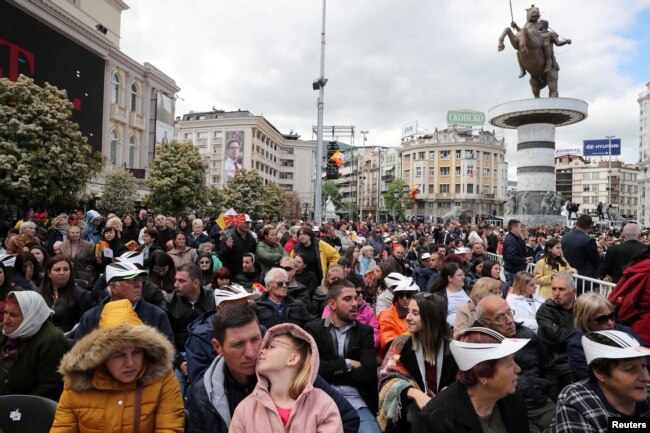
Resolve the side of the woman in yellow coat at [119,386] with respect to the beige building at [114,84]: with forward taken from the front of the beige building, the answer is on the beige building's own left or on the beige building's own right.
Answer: on the beige building's own right

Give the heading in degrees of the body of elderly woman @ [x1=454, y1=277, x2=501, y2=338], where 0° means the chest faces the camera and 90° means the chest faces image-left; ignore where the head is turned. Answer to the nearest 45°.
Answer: approximately 315°

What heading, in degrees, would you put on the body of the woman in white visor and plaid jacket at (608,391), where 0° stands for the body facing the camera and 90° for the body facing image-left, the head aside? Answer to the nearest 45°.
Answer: approximately 315°

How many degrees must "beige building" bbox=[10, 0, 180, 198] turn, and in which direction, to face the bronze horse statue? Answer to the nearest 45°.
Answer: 0° — it already faces it

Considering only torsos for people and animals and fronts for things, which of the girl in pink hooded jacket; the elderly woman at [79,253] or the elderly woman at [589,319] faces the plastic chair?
the elderly woman at [79,253]

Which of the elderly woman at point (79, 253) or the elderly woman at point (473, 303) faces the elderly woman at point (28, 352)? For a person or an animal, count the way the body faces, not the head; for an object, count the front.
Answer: the elderly woman at point (79, 253)

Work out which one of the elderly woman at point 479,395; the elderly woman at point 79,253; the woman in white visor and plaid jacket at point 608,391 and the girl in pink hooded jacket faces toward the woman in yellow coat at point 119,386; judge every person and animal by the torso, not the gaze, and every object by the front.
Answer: the elderly woman at point 79,253

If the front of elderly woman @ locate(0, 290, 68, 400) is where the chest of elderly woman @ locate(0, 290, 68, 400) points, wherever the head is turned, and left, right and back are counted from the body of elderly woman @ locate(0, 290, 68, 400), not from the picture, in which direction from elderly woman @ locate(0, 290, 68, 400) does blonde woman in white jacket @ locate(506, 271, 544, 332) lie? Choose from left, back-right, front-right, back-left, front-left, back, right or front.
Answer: back-left
